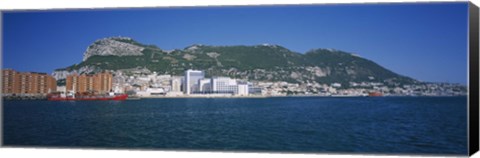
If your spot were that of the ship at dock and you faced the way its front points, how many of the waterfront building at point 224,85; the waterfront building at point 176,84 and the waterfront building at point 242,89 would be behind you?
0

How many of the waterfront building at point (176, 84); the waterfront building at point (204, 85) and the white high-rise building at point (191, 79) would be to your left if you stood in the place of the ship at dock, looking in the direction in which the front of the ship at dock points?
0

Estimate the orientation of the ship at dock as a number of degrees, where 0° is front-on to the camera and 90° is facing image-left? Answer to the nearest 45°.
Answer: approximately 270°

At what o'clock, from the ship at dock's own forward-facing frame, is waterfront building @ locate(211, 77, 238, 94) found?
The waterfront building is roughly at 1 o'clock from the ship at dock.

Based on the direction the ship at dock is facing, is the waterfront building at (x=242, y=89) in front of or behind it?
in front
